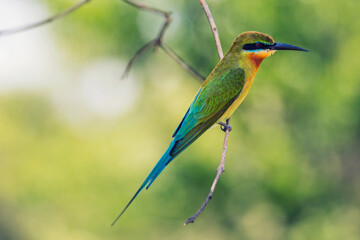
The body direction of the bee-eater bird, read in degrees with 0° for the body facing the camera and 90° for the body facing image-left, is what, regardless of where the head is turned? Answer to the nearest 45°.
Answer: approximately 270°
